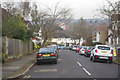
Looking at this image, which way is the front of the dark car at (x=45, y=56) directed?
away from the camera

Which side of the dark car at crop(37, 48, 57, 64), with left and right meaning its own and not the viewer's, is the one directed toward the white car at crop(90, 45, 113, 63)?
right
